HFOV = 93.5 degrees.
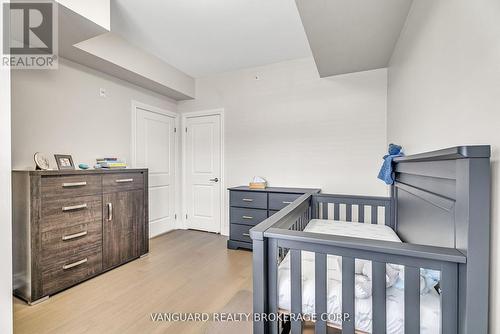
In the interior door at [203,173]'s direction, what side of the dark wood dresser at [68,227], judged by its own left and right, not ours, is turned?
left

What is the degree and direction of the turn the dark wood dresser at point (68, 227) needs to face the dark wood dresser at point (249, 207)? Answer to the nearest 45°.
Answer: approximately 45° to its left

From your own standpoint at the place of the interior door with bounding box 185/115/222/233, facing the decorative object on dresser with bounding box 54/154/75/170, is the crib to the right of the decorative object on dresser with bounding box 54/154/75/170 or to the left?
left

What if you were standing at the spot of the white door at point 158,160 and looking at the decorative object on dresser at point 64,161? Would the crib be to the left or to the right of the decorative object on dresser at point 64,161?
left

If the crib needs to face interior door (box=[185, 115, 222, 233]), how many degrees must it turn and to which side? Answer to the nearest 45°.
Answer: approximately 45° to its right

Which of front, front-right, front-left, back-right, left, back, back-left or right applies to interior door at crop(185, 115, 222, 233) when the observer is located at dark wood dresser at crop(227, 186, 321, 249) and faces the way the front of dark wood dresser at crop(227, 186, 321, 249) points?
back-right

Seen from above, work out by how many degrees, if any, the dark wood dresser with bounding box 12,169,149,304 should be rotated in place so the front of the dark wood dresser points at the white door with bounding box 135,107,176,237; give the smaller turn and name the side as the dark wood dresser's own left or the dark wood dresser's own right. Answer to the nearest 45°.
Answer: approximately 90° to the dark wood dresser's own left

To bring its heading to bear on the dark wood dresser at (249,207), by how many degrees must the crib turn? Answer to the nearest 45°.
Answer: approximately 45° to its right

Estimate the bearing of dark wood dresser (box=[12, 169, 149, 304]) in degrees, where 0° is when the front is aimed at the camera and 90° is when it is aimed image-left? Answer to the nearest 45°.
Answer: approximately 315°
